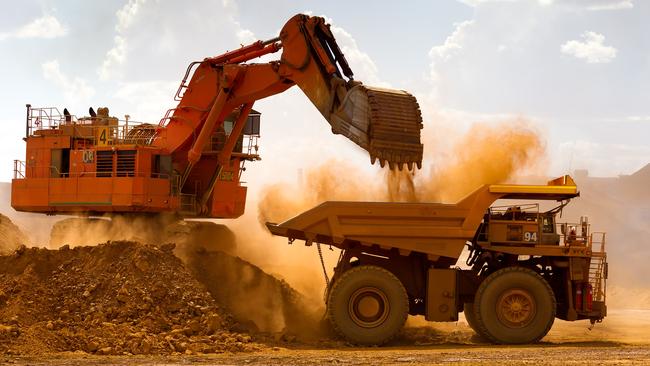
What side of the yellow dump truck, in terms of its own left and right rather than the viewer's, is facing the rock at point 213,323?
back

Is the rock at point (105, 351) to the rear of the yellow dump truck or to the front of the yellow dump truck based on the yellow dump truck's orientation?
to the rear

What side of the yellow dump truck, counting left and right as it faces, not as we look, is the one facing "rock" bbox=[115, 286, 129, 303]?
back

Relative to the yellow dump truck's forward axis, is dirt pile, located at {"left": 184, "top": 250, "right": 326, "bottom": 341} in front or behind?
behind

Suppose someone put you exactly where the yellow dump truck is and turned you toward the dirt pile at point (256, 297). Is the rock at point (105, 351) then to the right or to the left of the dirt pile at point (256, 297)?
left

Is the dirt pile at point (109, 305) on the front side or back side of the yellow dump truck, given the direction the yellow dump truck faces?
on the back side

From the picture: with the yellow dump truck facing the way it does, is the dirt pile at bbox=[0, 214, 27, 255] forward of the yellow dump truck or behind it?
behind

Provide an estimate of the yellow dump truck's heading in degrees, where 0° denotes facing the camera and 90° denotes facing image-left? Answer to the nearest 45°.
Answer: approximately 270°

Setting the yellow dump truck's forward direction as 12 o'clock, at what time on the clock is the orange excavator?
The orange excavator is roughly at 7 o'clock from the yellow dump truck.

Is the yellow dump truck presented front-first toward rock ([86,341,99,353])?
no
